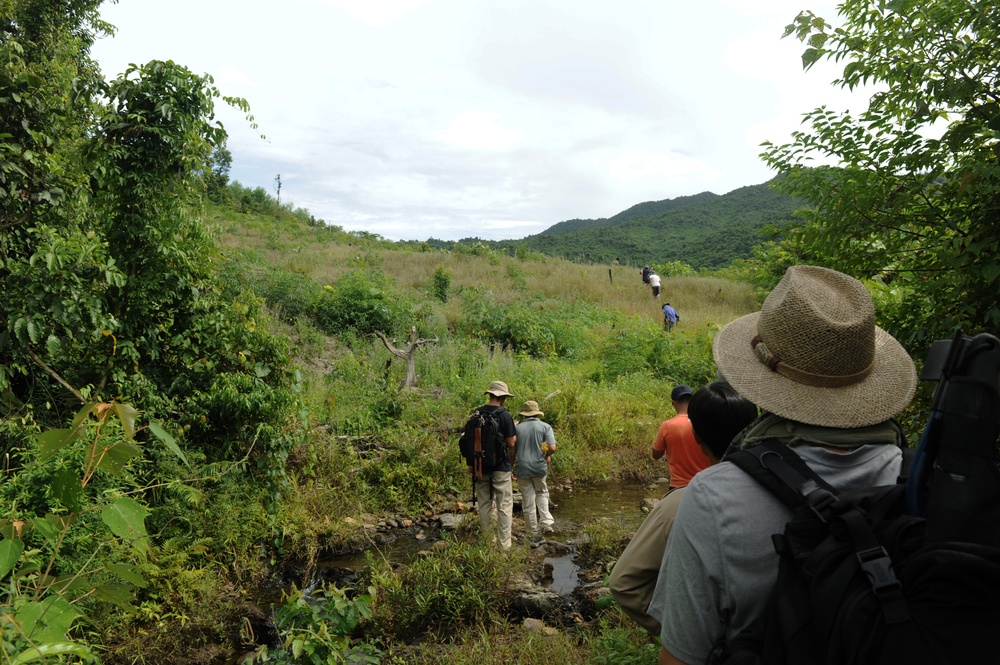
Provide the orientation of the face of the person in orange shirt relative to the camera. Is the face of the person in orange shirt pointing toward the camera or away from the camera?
away from the camera

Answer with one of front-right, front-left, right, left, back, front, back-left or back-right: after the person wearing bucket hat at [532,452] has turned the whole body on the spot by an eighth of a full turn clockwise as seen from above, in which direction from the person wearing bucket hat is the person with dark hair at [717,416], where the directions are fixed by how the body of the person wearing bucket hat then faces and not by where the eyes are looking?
back-right

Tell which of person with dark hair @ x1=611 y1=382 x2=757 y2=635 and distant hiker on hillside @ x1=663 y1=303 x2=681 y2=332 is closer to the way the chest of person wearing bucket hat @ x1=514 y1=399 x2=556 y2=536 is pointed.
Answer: the distant hiker on hillside

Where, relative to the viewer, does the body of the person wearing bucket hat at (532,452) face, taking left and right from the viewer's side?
facing away from the viewer

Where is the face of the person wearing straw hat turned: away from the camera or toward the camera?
away from the camera

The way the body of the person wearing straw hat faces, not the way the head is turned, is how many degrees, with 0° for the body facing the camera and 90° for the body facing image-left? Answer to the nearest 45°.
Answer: approximately 135°

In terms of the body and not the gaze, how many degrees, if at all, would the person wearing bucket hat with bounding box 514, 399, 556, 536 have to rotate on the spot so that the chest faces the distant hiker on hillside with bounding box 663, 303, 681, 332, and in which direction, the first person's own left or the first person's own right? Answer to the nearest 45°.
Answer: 0° — they already face them
